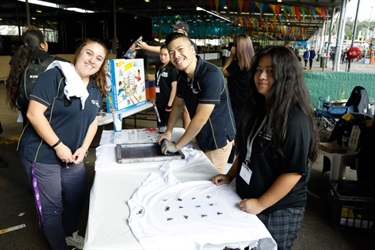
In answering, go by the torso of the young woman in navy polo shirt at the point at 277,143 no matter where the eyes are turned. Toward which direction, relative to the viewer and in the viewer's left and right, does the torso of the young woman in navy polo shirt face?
facing the viewer and to the left of the viewer

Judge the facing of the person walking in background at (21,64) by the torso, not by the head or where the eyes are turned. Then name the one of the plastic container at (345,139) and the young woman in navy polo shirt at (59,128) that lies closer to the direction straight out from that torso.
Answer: the plastic container

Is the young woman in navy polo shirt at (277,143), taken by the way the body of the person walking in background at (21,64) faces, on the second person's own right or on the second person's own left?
on the second person's own right

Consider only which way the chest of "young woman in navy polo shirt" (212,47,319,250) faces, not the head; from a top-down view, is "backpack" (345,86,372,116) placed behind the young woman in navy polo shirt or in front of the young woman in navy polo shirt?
behind

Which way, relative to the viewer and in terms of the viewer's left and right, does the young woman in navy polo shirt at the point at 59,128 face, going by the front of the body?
facing the viewer and to the right of the viewer

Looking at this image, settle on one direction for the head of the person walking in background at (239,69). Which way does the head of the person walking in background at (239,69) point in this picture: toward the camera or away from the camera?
away from the camera

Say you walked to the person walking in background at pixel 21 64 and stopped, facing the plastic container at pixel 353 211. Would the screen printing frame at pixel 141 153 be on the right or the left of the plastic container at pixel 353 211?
right

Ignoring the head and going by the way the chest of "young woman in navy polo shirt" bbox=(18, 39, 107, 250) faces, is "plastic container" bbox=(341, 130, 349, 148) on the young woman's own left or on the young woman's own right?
on the young woman's own left

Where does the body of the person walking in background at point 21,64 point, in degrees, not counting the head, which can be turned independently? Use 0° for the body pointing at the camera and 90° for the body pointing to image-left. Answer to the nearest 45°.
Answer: approximately 225°
